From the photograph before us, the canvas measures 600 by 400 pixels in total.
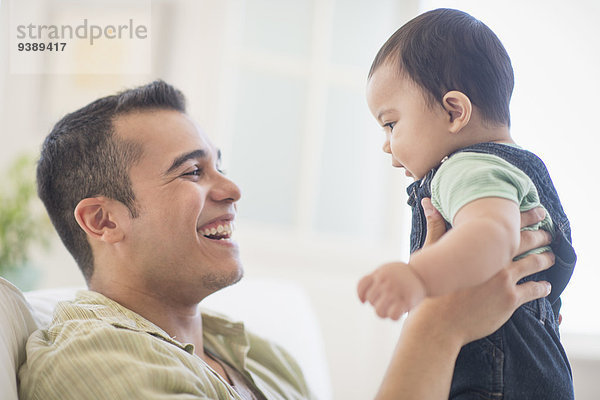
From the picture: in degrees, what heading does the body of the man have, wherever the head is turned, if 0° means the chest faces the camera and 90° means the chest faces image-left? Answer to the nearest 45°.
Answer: approximately 315°

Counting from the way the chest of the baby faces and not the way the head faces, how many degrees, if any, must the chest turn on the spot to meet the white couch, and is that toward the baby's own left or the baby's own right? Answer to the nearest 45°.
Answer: approximately 45° to the baby's own right

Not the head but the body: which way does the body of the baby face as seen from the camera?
to the viewer's left

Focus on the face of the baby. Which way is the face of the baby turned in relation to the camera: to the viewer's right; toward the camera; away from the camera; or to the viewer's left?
to the viewer's left

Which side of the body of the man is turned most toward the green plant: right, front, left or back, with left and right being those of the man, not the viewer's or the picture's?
back
